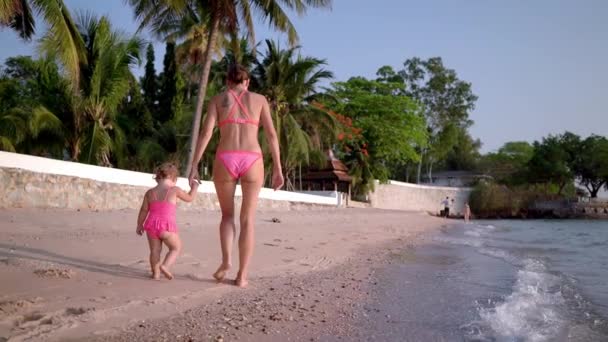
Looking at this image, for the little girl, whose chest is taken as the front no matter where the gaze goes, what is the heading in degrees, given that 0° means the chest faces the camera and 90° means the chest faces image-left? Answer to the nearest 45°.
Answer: approximately 180°

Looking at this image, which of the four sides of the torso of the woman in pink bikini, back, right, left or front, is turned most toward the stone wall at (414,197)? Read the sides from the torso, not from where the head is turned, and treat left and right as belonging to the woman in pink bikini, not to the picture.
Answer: front

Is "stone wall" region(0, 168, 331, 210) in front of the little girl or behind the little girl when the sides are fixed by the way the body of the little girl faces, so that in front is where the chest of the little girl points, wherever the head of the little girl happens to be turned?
in front

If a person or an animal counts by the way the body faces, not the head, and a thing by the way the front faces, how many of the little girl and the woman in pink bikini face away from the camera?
2

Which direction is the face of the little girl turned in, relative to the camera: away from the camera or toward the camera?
away from the camera

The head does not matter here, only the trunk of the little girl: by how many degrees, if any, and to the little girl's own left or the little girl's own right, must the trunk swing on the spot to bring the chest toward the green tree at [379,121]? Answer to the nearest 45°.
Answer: approximately 45° to the little girl's own right

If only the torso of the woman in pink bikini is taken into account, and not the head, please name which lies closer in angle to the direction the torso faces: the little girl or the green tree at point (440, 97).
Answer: the green tree

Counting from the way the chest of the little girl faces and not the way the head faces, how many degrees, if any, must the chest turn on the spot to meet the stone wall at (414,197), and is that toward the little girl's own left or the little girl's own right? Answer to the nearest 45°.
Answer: approximately 45° to the little girl's own right

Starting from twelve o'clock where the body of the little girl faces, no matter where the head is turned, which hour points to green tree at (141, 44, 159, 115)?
The green tree is roughly at 12 o'clock from the little girl.

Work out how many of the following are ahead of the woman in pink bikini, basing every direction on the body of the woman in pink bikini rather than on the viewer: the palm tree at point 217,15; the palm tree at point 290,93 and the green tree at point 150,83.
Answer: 3

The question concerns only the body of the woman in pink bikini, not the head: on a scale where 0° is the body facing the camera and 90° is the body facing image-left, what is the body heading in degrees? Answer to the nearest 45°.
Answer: approximately 180°
